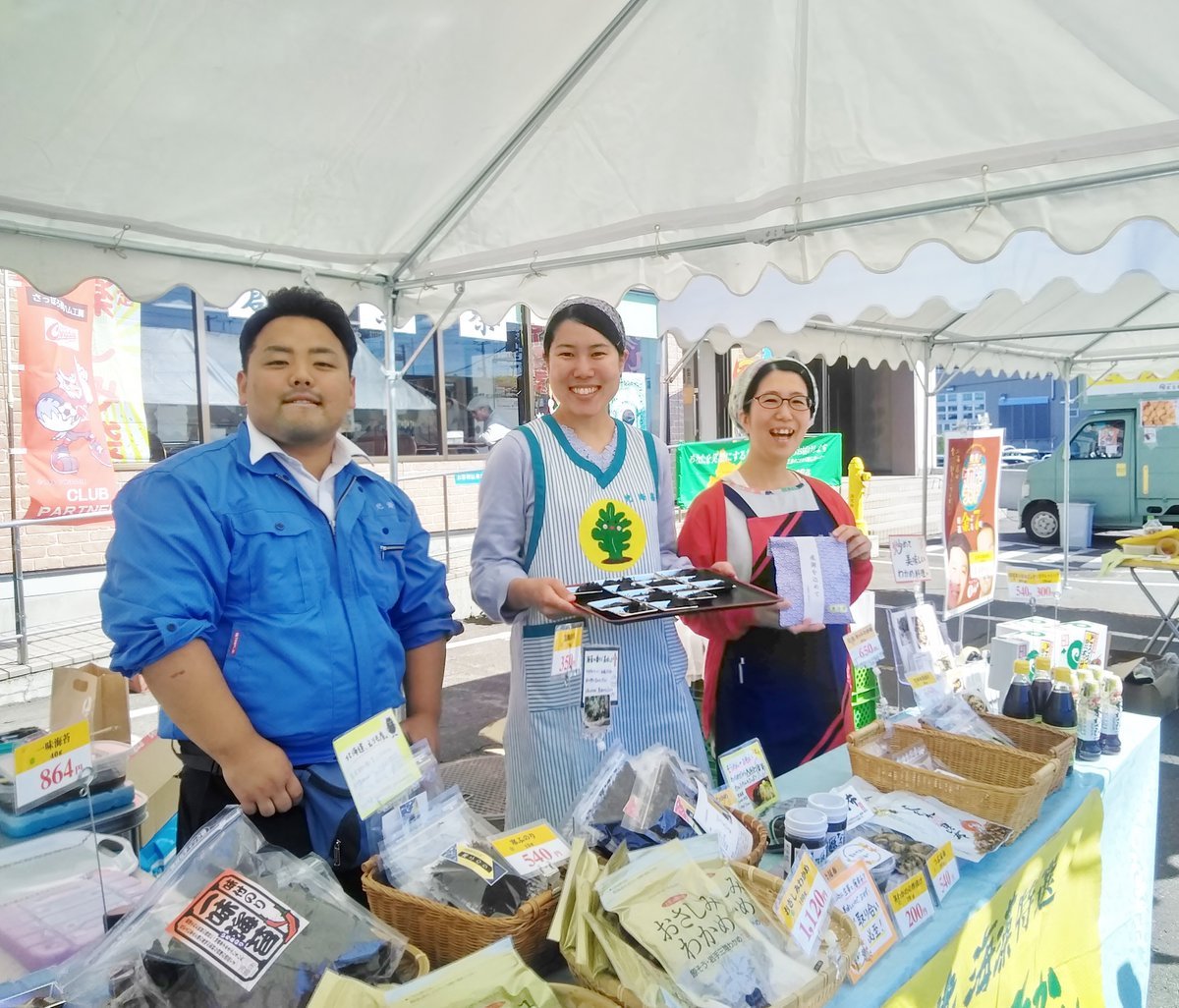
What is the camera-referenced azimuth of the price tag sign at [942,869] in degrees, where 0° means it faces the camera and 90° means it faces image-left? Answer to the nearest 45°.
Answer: approximately 315°

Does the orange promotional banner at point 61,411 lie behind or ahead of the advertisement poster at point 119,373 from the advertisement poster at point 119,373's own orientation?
ahead

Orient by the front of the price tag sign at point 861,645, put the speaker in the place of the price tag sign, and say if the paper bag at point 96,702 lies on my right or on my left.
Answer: on my right

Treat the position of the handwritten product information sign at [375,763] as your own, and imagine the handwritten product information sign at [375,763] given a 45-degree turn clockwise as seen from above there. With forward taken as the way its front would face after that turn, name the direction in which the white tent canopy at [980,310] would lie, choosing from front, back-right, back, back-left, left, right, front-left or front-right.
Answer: back

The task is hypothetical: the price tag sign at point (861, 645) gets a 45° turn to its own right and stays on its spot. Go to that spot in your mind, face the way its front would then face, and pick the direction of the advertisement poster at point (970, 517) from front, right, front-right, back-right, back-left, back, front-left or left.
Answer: back-right

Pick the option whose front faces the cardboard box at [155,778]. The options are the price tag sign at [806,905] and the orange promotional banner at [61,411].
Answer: the orange promotional banner

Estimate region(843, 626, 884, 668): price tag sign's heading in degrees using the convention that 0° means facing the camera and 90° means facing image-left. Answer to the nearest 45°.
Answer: approximately 0°
